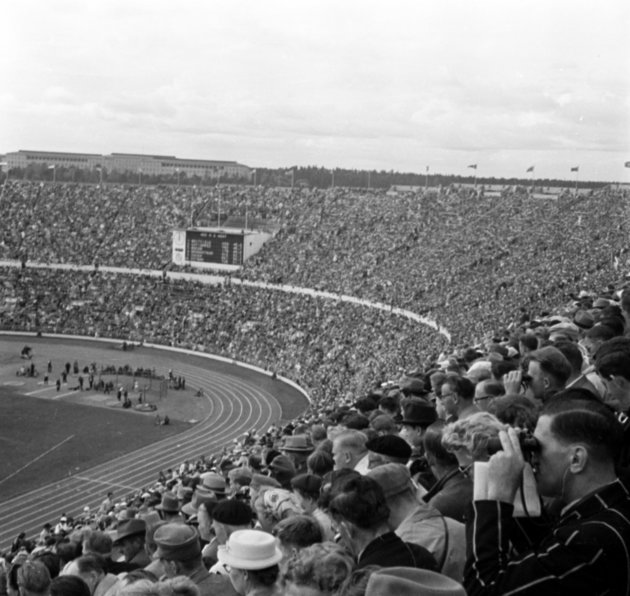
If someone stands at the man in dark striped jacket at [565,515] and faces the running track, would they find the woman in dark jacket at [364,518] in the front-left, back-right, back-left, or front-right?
front-left

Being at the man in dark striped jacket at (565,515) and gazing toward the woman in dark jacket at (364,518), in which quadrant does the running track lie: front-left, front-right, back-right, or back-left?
front-right

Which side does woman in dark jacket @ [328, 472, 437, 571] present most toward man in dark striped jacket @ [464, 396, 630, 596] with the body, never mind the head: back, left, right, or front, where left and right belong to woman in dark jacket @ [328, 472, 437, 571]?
back

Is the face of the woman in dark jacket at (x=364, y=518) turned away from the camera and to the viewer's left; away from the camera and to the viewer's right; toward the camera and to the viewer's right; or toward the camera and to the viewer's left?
away from the camera and to the viewer's left

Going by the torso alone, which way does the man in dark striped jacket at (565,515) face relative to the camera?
to the viewer's left

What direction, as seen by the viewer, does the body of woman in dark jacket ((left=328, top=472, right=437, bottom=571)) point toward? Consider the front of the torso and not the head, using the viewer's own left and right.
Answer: facing away from the viewer and to the left of the viewer

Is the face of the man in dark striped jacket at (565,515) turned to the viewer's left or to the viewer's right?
to the viewer's left

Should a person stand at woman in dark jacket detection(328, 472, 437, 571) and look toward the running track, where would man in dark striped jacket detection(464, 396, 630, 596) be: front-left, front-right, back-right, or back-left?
back-right

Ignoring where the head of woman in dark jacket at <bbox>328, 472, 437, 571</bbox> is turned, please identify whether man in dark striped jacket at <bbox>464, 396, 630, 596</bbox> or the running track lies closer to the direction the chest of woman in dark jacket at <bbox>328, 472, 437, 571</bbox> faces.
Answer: the running track

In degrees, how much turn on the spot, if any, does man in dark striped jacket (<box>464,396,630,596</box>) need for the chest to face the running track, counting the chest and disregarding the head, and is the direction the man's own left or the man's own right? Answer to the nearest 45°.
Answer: approximately 45° to the man's own right

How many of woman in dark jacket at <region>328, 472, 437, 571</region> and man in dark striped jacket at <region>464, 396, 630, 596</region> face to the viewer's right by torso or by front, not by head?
0

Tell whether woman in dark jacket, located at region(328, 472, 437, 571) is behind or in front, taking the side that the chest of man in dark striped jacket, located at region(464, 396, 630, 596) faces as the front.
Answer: in front
